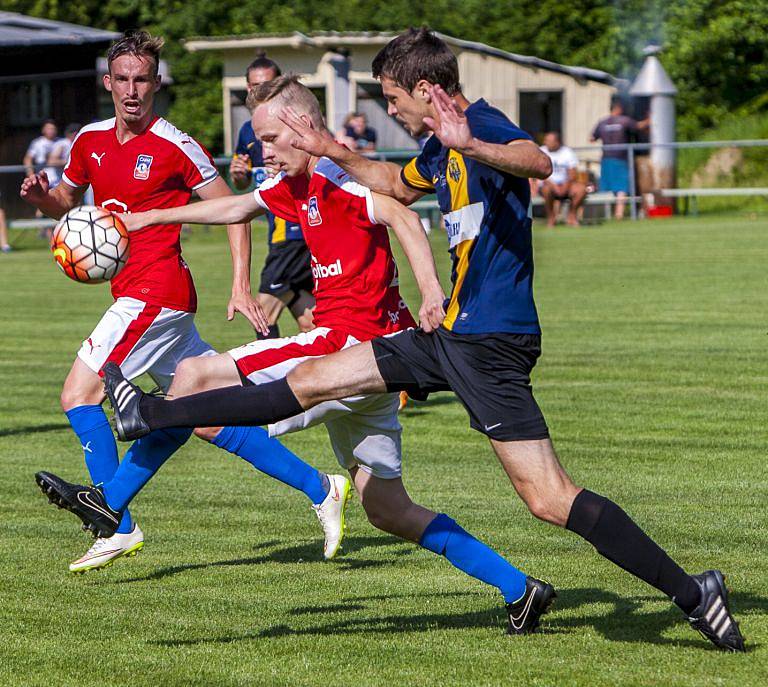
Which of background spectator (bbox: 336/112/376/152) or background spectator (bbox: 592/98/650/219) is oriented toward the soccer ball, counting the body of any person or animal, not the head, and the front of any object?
background spectator (bbox: 336/112/376/152)

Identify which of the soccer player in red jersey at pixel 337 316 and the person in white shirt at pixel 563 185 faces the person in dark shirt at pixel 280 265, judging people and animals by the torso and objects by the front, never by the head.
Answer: the person in white shirt

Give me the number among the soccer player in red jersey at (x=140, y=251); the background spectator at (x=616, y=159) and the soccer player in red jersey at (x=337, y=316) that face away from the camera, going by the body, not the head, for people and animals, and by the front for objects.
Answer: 1

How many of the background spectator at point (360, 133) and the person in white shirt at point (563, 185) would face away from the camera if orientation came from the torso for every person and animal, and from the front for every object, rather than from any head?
0

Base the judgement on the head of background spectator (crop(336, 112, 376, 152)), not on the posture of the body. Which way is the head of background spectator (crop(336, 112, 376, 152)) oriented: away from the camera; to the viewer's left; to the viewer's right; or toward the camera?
toward the camera

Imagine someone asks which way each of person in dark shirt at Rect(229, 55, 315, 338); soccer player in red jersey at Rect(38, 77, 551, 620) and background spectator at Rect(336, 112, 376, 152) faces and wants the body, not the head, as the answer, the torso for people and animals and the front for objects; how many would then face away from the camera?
0

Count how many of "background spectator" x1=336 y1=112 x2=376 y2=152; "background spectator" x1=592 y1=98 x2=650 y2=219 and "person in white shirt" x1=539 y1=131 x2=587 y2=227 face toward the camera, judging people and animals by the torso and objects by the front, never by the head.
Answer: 2

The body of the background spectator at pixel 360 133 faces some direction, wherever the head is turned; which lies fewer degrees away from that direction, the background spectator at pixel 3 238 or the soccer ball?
the soccer ball

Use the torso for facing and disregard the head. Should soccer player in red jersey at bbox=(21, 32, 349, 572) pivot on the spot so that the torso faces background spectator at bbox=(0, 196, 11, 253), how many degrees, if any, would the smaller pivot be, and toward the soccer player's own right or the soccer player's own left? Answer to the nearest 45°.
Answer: approximately 135° to the soccer player's own right

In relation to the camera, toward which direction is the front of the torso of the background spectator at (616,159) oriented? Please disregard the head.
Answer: away from the camera

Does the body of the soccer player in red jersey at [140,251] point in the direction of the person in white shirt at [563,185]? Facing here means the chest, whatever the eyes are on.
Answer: no

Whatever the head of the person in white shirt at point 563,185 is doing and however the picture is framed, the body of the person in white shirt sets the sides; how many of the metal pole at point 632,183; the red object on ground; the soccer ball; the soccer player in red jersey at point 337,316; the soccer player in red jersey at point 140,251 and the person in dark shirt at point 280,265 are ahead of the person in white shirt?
4

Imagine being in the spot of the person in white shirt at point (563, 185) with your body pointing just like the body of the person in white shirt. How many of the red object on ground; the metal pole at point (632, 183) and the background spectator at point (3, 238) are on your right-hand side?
1

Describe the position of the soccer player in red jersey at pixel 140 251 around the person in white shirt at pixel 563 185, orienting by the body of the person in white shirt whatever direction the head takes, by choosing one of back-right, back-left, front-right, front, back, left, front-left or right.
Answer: front

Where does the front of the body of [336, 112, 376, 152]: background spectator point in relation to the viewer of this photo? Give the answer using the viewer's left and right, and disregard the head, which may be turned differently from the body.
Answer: facing the viewer

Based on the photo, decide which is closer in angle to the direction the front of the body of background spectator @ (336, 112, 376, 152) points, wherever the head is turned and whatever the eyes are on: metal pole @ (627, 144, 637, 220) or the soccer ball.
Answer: the soccer ball

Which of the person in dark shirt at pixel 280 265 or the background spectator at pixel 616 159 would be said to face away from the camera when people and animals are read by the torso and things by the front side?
the background spectator

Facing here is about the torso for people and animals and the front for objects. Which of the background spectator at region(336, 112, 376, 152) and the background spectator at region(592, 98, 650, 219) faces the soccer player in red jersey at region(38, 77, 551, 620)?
the background spectator at region(336, 112, 376, 152)

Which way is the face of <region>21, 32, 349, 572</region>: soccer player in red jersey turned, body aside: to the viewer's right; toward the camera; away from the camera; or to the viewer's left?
toward the camera

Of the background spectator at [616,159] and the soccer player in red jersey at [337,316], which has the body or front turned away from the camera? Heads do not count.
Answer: the background spectator

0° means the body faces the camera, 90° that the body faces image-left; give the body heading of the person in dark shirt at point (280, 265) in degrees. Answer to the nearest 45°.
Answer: approximately 45°

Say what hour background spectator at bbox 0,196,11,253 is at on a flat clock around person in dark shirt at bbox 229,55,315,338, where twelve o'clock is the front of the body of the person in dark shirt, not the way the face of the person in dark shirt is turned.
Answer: The background spectator is roughly at 4 o'clock from the person in dark shirt.
